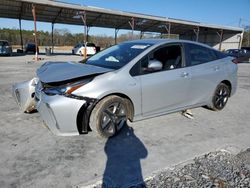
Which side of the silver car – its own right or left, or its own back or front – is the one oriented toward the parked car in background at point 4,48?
right

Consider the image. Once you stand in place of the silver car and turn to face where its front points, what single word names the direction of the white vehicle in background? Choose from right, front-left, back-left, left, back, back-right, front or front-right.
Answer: back-right

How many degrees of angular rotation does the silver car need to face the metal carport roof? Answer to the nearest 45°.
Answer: approximately 135° to its right

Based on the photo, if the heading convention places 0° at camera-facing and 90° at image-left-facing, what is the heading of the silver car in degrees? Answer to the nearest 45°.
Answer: approximately 45°

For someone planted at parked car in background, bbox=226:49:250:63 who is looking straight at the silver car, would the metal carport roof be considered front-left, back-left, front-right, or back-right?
front-right

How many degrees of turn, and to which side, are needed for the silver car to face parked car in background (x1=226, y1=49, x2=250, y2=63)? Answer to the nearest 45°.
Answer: approximately 180°
